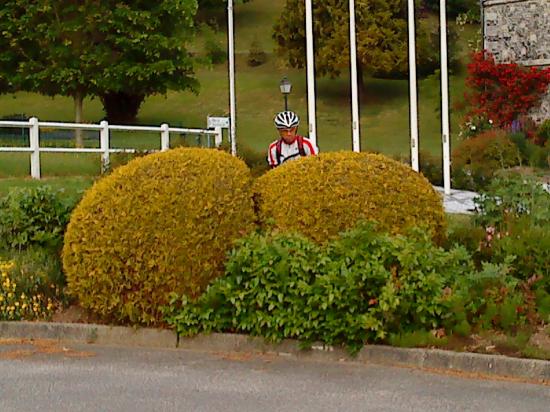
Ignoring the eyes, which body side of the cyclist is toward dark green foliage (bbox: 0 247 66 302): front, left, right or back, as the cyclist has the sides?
right

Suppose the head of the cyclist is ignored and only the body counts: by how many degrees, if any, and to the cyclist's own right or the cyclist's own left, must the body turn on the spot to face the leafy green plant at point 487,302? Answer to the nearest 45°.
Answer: approximately 45° to the cyclist's own left

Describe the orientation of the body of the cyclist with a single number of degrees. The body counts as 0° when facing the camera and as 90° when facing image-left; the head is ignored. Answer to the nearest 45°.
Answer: approximately 0°

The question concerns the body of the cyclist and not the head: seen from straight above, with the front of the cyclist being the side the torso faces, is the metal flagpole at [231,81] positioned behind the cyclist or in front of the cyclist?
behind

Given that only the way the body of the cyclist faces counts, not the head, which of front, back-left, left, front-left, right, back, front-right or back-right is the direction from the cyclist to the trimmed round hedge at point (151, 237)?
front-right

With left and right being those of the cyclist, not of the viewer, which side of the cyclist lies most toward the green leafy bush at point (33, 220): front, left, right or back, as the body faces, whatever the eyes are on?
right

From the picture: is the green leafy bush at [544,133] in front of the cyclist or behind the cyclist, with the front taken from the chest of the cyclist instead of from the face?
behind

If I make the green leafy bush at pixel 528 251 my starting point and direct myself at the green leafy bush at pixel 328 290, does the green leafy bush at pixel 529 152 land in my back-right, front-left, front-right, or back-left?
back-right

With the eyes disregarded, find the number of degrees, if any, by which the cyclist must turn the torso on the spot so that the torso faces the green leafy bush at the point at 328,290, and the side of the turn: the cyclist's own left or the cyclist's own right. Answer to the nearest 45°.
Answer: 0° — they already face it

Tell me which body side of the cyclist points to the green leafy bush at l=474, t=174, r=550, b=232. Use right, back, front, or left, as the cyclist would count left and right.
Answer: left

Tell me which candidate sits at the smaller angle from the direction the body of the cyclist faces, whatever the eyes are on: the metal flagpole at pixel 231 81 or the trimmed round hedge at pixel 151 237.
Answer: the trimmed round hedge

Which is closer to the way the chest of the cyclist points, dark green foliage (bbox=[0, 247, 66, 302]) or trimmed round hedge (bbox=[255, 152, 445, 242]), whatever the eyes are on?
the trimmed round hedge

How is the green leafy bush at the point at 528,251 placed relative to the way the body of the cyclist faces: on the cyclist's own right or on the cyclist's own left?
on the cyclist's own left

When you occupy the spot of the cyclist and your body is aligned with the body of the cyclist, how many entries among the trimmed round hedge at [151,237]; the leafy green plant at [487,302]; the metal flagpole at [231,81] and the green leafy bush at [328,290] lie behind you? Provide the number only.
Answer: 1
